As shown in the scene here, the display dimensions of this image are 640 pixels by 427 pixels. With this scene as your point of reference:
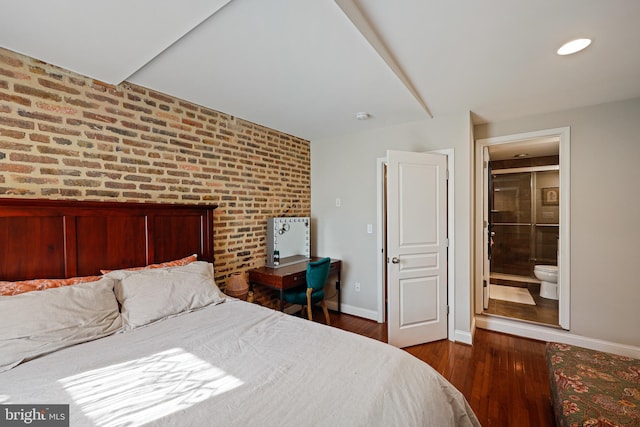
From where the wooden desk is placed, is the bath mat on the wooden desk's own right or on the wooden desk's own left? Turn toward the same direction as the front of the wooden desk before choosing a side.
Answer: on the wooden desk's own left

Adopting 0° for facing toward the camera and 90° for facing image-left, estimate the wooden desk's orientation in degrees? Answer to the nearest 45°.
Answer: approximately 315°

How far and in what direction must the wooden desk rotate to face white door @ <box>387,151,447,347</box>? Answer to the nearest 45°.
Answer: approximately 45° to its left

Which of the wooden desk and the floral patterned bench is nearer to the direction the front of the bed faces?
the floral patterned bench

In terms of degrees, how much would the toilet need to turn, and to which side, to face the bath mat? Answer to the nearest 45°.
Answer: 0° — it already faces it

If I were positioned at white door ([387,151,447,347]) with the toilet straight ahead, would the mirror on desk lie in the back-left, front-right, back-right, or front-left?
back-left
